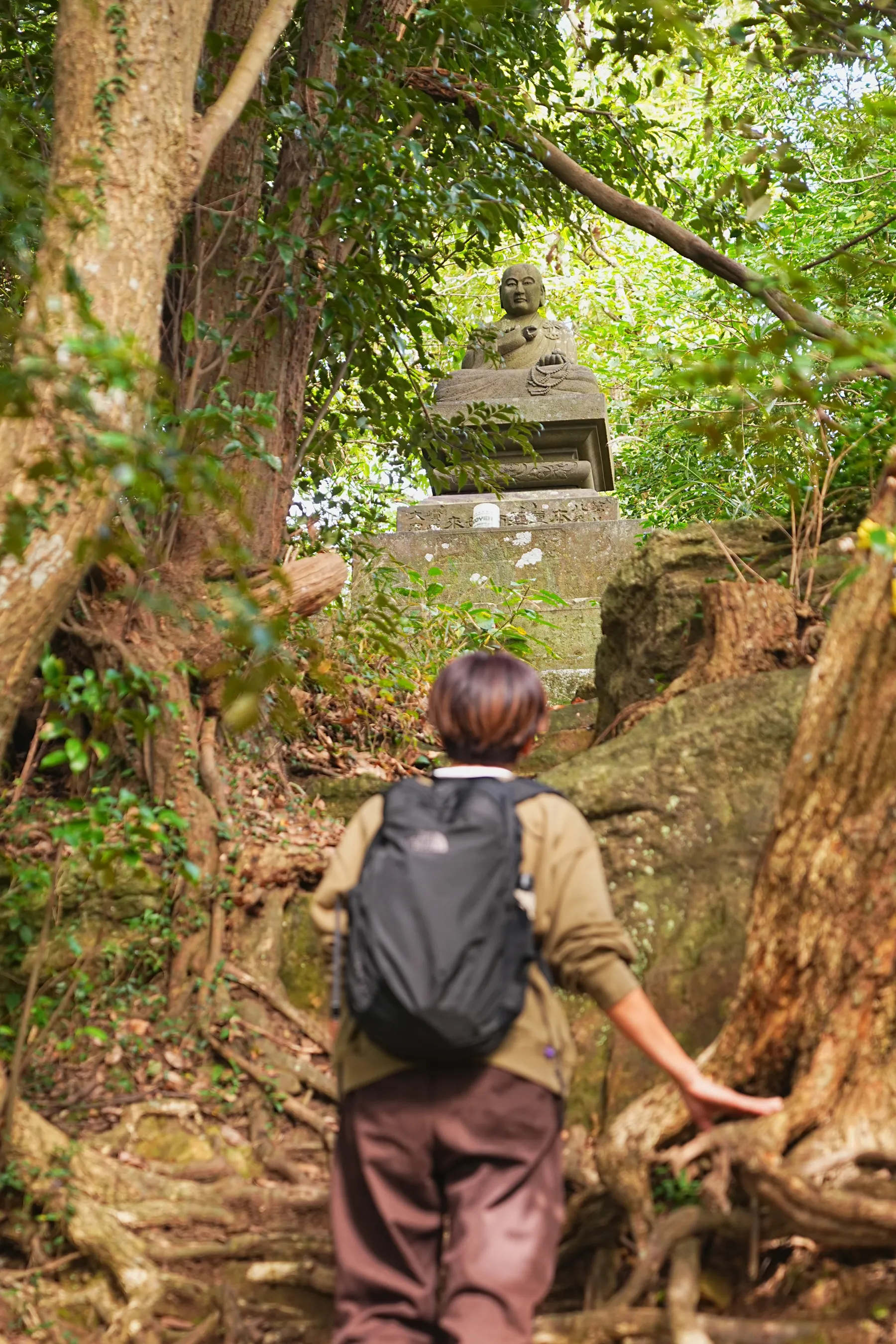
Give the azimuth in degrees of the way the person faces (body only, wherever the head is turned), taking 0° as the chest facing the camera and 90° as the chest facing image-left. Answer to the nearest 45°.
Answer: approximately 180°

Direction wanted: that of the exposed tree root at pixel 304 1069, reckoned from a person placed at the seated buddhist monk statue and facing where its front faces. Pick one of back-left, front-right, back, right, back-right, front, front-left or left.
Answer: front

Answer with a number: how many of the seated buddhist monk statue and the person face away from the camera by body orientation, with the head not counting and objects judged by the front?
1

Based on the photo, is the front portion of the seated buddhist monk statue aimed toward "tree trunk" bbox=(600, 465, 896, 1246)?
yes

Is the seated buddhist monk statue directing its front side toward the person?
yes

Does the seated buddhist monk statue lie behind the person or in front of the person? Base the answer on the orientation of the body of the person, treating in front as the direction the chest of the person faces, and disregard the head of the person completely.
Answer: in front

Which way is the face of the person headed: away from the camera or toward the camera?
away from the camera

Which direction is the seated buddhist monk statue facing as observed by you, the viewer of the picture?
facing the viewer

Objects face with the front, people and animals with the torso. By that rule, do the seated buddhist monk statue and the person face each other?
yes

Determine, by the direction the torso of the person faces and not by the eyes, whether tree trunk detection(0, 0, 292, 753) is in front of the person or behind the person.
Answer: in front

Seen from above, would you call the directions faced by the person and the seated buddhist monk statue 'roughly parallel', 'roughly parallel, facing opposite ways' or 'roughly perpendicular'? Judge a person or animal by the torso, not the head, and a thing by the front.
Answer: roughly parallel, facing opposite ways
